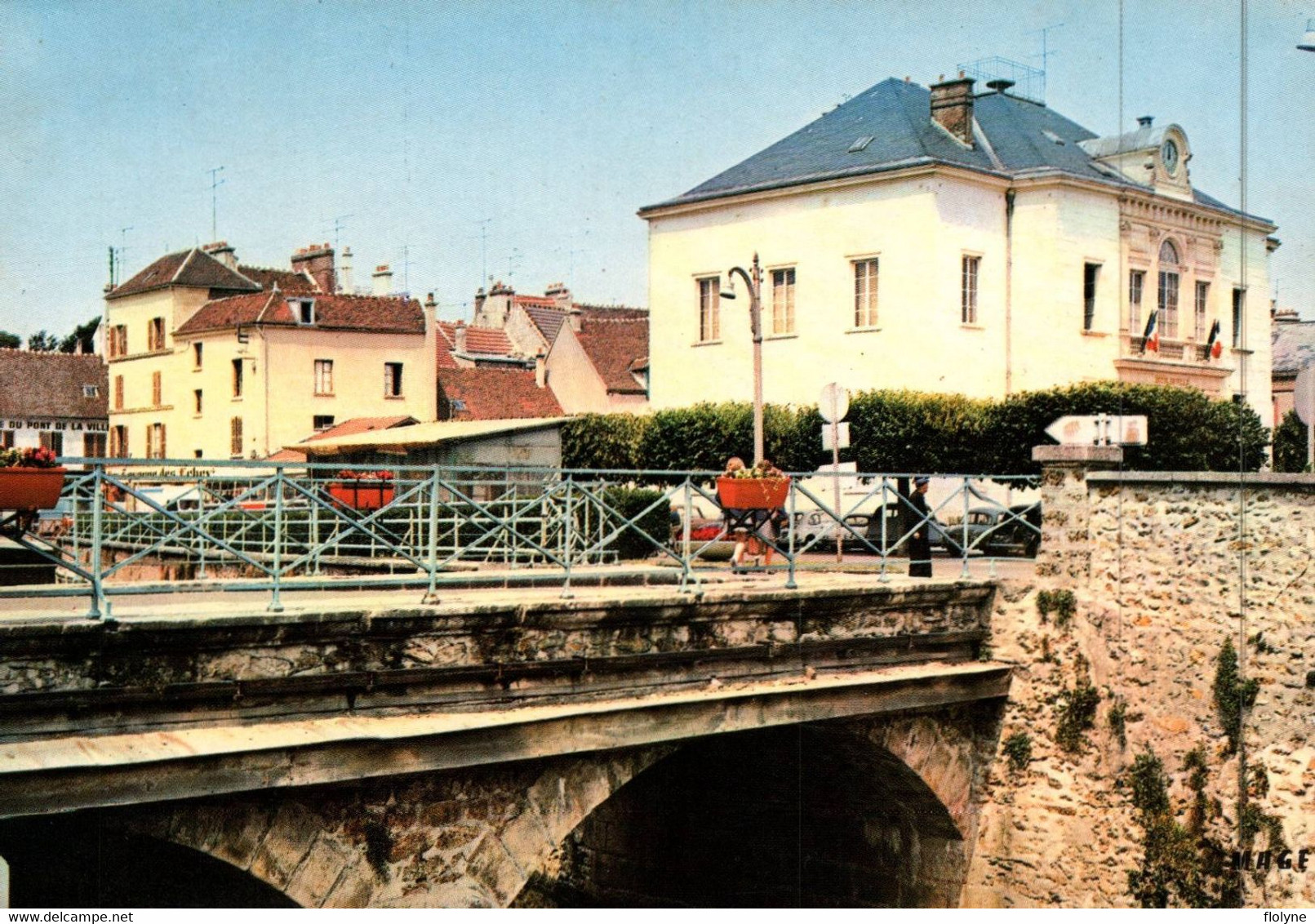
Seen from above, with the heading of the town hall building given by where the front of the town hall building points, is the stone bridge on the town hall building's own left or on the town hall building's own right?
on the town hall building's own right

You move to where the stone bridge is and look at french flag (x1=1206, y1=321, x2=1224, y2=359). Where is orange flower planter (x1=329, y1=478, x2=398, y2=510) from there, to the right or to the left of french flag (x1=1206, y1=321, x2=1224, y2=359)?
left

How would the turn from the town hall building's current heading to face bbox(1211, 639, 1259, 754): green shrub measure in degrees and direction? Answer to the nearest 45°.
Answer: approximately 45° to its right

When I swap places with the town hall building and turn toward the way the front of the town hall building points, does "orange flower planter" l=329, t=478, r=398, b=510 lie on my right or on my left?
on my right

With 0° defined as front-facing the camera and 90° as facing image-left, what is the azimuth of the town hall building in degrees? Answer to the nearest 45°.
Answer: approximately 315°
